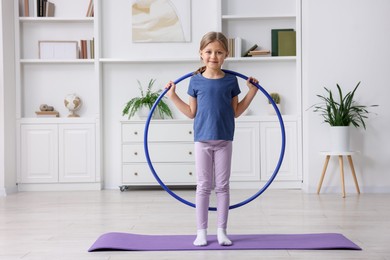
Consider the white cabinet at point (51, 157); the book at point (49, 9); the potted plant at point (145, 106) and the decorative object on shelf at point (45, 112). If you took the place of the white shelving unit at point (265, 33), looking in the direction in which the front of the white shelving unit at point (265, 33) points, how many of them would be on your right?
4

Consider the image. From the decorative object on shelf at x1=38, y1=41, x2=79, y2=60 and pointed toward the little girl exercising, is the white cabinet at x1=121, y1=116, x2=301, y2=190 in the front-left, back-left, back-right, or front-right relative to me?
front-left

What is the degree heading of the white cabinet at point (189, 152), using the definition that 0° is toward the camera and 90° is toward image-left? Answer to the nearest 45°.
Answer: approximately 0°

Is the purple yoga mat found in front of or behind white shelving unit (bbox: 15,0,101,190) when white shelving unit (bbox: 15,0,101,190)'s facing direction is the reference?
in front

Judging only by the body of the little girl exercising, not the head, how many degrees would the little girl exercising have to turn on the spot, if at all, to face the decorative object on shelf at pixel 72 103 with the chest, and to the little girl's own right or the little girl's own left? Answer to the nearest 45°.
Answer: approximately 135° to the little girl's own right

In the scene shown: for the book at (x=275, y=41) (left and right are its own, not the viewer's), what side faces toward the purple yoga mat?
front

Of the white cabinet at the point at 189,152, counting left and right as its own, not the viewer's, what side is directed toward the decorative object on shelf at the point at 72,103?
right

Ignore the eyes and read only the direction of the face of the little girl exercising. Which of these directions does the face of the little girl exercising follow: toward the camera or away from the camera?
toward the camera

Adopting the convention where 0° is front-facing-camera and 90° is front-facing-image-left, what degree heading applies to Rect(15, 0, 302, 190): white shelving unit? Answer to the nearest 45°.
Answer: approximately 0°

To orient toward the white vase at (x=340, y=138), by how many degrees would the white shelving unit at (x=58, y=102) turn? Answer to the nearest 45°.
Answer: approximately 45° to its left

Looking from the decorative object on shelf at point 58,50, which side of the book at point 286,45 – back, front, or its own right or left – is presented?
right

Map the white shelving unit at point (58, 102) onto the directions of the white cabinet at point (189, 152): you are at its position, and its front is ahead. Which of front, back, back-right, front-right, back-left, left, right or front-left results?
right

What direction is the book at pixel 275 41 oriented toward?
toward the camera

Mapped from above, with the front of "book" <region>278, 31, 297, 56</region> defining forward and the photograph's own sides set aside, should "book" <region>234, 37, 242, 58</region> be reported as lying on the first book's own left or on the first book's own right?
on the first book's own right
